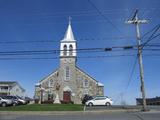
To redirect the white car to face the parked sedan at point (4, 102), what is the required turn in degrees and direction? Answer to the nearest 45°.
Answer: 0° — it already faces it

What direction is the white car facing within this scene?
to the viewer's left
